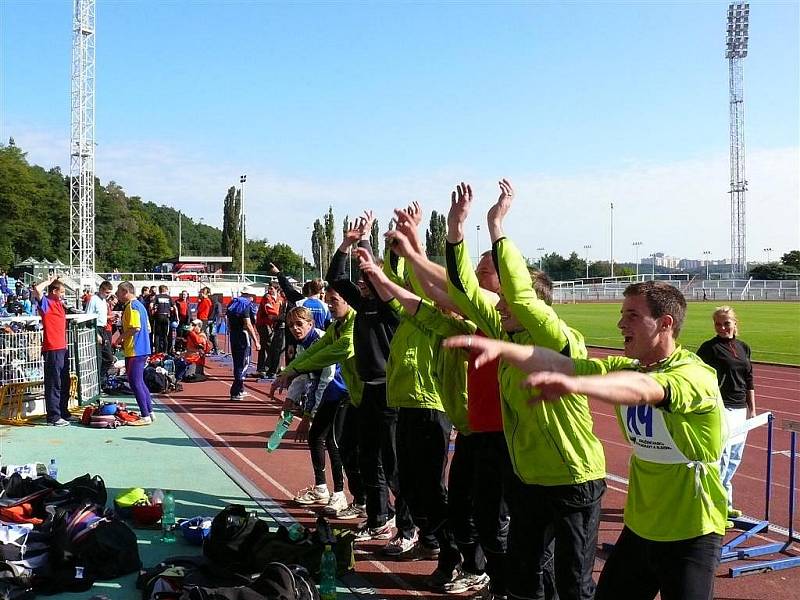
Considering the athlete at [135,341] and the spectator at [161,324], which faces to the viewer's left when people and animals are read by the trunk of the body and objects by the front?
the athlete at [135,341]
